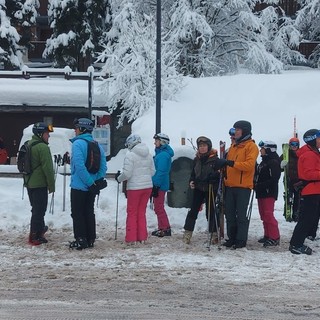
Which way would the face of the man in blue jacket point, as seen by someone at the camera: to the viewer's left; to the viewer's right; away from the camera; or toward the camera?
to the viewer's left

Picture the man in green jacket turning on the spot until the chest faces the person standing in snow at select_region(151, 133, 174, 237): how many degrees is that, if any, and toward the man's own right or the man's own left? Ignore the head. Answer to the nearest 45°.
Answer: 0° — they already face them

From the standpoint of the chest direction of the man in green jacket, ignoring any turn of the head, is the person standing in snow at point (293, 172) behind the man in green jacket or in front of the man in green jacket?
in front

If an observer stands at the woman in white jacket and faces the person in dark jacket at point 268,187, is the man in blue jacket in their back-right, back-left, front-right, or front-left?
back-right

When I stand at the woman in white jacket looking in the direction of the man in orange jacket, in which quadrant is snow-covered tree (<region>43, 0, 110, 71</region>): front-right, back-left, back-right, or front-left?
back-left

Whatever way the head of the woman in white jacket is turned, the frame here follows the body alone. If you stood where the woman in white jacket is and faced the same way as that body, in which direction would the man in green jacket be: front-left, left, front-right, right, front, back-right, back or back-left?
front-left

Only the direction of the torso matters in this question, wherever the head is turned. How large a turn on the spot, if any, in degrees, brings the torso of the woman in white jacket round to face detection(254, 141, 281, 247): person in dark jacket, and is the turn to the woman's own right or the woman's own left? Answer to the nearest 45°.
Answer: approximately 135° to the woman's own right

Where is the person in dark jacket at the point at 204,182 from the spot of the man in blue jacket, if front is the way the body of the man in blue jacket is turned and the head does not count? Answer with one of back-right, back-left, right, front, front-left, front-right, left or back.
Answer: back

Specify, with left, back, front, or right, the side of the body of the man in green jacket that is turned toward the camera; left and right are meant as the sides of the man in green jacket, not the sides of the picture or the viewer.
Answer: right

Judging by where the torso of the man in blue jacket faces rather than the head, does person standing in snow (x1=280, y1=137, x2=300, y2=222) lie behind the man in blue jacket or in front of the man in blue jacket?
behind

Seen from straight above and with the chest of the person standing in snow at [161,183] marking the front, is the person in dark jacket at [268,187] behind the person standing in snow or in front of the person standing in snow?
behind
